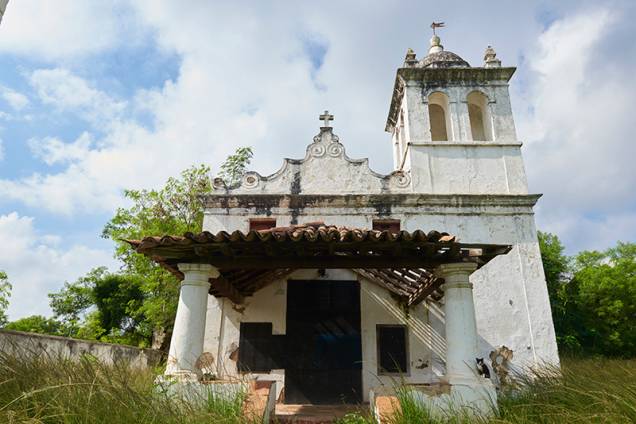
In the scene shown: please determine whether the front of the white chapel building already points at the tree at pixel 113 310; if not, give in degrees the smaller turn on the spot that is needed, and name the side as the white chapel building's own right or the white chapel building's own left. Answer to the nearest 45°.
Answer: approximately 135° to the white chapel building's own right

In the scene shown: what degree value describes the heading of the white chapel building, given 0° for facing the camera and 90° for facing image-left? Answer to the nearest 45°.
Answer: approximately 0°

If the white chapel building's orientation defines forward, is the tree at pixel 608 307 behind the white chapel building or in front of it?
behind

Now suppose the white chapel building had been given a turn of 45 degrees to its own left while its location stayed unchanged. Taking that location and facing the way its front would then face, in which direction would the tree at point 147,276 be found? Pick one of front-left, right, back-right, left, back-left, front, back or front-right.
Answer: back

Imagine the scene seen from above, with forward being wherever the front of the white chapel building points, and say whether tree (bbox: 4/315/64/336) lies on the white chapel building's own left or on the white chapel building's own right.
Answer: on the white chapel building's own right

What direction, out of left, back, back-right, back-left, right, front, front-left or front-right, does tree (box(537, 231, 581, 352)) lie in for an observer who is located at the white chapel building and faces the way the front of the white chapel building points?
back-left

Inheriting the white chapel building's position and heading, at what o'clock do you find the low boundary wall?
The low boundary wall is roughly at 3 o'clock from the white chapel building.

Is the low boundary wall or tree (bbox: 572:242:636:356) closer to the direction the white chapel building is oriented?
the low boundary wall
